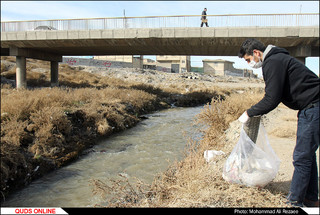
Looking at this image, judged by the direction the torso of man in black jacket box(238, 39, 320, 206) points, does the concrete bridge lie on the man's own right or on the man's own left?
on the man's own right

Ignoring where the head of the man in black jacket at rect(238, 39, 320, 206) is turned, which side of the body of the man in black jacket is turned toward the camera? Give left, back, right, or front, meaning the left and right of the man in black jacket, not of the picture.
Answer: left

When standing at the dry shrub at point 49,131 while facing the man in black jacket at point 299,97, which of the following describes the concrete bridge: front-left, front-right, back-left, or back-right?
back-left

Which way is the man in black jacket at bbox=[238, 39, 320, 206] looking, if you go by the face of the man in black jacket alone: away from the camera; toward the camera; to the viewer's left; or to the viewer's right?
to the viewer's left

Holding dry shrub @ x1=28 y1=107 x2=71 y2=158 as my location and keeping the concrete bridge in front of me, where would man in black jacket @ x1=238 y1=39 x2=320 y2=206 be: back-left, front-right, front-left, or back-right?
back-right
